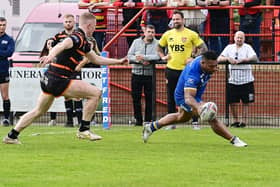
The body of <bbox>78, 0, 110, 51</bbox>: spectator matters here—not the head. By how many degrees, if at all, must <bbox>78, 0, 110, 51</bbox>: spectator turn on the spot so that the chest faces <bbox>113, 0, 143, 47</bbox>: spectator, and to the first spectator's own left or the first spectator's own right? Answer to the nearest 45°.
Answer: approximately 90° to the first spectator's own left

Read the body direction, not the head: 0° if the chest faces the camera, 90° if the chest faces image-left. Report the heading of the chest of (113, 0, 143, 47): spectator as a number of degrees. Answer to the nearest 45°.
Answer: approximately 0°

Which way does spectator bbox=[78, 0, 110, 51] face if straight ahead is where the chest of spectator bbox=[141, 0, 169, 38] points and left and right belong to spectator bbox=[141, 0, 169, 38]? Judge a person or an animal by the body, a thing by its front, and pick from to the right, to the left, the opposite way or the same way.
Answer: the same way

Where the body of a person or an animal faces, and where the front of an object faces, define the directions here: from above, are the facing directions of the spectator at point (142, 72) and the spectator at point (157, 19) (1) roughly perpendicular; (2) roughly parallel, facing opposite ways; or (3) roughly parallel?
roughly parallel

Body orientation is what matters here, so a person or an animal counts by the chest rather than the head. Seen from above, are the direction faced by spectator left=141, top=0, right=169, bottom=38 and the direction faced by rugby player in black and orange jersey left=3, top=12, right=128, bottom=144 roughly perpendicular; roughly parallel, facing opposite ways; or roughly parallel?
roughly perpendicular

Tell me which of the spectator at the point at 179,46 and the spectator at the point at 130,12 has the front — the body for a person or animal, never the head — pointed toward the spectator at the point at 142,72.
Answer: the spectator at the point at 130,12

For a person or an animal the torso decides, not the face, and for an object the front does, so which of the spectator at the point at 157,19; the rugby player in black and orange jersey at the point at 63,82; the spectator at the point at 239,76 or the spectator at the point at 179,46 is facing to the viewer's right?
the rugby player in black and orange jersey

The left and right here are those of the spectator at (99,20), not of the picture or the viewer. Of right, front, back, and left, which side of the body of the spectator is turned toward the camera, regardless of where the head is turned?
front

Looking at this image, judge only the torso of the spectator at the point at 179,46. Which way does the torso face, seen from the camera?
toward the camera

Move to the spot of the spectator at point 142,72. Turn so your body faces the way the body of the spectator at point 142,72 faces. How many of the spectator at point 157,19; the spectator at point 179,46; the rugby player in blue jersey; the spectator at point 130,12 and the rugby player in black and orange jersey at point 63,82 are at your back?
2

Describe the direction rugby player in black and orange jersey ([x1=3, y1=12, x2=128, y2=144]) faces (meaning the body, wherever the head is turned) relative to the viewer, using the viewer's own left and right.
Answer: facing to the right of the viewer

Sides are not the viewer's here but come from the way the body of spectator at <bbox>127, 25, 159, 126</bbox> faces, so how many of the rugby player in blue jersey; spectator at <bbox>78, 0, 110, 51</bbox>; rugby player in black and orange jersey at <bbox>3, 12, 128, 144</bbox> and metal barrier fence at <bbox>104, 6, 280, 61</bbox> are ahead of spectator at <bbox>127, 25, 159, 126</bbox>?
2

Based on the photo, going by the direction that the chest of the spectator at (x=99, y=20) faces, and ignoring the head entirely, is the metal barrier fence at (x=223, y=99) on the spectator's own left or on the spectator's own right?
on the spectator's own left

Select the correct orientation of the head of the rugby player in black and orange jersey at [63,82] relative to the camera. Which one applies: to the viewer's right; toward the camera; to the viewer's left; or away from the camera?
to the viewer's right
